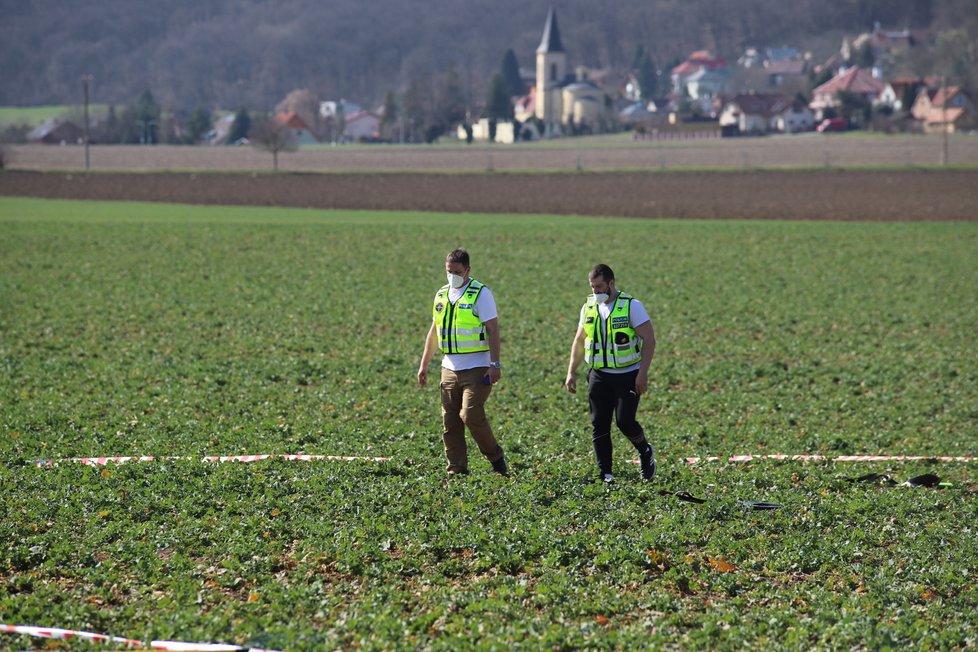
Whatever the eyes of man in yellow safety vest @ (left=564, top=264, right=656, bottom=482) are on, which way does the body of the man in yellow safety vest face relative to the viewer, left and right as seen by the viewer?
facing the viewer and to the left of the viewer

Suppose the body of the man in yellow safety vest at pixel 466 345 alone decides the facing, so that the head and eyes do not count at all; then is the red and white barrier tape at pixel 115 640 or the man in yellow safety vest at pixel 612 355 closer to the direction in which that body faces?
the red and white barrier tape

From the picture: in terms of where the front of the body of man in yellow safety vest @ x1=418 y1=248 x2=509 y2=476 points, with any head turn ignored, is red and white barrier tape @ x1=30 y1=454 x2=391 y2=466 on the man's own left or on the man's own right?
on the man's own right

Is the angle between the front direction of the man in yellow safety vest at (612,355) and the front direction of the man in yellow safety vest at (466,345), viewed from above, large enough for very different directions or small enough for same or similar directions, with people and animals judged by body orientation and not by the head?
same or similar directions

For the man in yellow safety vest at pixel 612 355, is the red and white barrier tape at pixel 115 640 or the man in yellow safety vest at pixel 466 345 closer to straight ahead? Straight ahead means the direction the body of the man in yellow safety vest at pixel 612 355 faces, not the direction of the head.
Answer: the red and white barrier tape

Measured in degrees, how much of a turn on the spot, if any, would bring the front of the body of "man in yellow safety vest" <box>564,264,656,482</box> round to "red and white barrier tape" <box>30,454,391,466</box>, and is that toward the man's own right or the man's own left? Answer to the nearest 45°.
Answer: approximately 45° to the man's own right

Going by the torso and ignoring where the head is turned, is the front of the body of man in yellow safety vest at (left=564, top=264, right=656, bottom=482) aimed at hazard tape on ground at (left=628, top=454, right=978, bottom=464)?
no

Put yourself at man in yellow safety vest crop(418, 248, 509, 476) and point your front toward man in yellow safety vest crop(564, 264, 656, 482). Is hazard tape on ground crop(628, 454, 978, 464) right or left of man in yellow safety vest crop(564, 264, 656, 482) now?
left

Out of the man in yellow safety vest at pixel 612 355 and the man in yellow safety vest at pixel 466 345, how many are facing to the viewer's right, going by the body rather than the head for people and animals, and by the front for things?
0

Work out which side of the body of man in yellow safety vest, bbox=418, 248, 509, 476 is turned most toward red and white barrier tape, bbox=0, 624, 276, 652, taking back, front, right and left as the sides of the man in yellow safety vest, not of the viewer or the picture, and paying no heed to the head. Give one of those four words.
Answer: front

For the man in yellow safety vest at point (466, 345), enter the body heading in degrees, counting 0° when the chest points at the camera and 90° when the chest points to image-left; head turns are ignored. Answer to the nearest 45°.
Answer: approximately 45°
